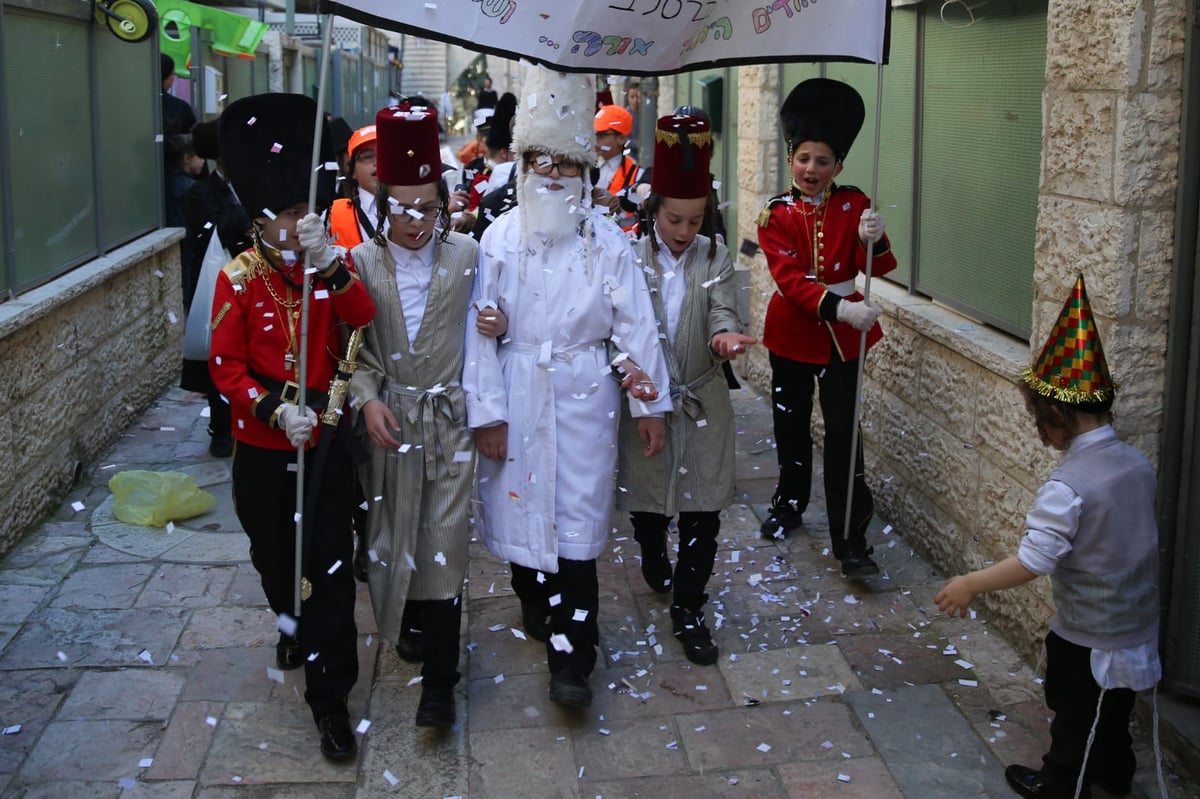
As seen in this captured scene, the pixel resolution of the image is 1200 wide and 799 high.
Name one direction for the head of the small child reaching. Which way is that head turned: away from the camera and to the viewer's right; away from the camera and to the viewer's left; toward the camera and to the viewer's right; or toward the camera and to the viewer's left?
away from the camera and to the viewer's left

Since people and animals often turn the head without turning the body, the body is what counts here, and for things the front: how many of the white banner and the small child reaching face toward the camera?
1

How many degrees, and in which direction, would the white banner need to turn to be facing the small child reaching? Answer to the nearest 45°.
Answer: approximately 45° to its left

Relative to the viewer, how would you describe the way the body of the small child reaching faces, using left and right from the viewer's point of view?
facing away from the viewer and to the left of the viewer

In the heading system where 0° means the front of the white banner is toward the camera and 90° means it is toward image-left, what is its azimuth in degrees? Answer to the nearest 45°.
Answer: approximately 0°
